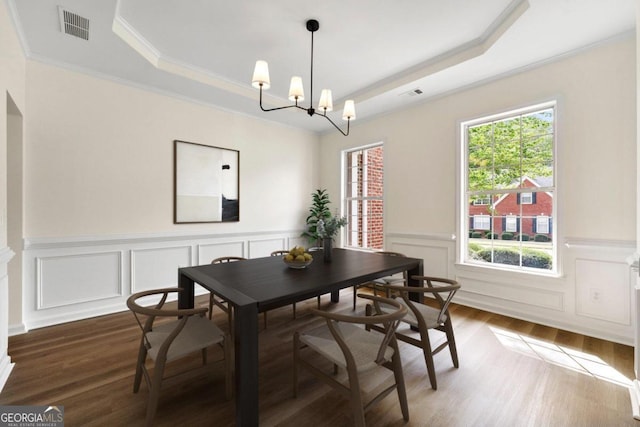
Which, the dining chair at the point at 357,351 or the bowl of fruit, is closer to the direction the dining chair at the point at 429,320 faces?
the bowl of fruit

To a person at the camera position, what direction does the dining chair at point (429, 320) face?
facing away from the viewer and to the left of the viewer

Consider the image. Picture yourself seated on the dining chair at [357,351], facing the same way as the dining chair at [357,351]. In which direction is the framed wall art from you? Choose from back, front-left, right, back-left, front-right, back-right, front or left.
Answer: front

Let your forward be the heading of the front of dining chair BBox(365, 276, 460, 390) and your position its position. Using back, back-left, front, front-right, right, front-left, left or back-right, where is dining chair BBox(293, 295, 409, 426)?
left

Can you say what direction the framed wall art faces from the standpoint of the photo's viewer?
facing the viewer and to the right of the viewer

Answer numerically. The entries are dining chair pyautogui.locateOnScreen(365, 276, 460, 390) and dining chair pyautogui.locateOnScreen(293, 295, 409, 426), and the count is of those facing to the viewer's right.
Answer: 0

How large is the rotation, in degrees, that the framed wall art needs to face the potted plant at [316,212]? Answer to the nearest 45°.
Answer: approximately 45° to its left

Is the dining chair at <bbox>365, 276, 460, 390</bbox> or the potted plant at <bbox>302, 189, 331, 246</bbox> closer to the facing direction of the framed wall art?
the dining chair

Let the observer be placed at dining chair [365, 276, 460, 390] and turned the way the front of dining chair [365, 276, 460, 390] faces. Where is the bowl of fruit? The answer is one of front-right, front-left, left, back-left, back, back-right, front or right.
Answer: front-left

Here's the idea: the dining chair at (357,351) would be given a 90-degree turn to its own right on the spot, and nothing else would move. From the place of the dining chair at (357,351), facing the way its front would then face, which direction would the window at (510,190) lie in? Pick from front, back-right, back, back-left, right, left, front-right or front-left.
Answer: front

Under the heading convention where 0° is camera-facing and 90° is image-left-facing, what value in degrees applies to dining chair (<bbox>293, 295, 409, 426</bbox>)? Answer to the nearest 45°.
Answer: approximately 135°

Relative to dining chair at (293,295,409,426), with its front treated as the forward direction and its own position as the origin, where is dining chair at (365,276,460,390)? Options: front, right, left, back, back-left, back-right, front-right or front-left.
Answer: right

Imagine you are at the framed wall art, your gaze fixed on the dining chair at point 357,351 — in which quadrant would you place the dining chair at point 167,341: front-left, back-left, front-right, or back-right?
front-right

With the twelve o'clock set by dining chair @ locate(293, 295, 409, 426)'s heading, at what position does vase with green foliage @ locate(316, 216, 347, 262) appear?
The vase with green foliage is roughly at 1 o'clock from the dining chair.

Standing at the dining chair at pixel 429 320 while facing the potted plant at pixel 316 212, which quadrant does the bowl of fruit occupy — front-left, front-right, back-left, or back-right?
front-left

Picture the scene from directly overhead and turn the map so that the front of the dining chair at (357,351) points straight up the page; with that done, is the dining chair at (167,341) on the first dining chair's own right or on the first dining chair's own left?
on the first dining chair's own left
